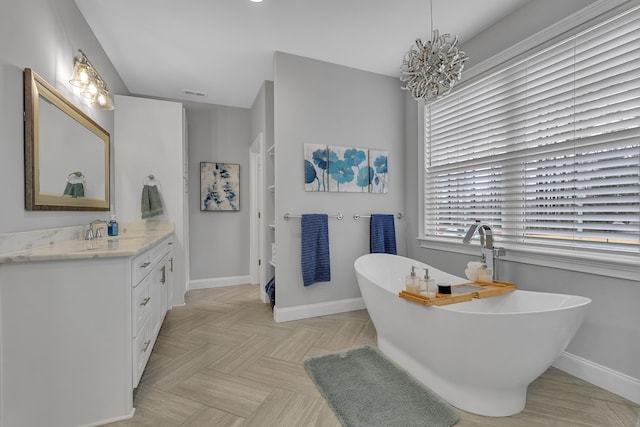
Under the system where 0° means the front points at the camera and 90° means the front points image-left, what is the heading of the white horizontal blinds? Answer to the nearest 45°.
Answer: approximately 45°

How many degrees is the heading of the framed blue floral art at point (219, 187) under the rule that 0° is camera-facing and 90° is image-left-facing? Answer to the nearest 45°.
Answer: approximately 0°

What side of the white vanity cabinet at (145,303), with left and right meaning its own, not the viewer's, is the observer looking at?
right

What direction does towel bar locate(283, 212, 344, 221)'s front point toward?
toward the camera

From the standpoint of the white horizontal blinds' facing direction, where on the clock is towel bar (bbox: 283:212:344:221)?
The towel bar is roughly at 1 o'clock from the white horizontal blinds.

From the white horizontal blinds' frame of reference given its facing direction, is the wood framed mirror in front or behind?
in front

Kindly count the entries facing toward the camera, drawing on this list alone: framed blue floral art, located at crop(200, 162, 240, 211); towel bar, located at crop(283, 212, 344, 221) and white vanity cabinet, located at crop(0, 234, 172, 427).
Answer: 2

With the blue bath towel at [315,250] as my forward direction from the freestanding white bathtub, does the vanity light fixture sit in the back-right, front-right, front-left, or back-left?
front-left

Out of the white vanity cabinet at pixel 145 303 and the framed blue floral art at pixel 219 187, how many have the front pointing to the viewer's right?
1

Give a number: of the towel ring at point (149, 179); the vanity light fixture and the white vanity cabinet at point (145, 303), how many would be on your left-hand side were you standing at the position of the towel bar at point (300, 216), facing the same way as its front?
0

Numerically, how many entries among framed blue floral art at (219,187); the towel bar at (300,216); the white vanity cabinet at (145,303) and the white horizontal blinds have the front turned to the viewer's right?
1

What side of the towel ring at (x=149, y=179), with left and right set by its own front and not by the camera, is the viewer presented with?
front

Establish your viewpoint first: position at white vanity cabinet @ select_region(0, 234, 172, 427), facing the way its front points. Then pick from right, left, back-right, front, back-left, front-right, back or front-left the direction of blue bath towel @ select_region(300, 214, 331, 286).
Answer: front

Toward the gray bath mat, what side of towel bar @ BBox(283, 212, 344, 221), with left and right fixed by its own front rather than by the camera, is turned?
front

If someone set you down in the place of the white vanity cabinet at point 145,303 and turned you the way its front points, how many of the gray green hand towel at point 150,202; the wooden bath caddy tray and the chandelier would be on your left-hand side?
1

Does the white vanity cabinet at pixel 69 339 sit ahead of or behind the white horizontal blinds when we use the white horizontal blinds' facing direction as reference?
ahead

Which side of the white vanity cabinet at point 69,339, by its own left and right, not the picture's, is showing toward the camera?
right

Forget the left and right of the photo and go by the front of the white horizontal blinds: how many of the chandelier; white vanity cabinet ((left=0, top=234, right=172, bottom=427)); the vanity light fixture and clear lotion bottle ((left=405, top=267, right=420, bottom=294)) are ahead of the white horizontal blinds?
4

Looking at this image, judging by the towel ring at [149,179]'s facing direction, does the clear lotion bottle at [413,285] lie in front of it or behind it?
in front
